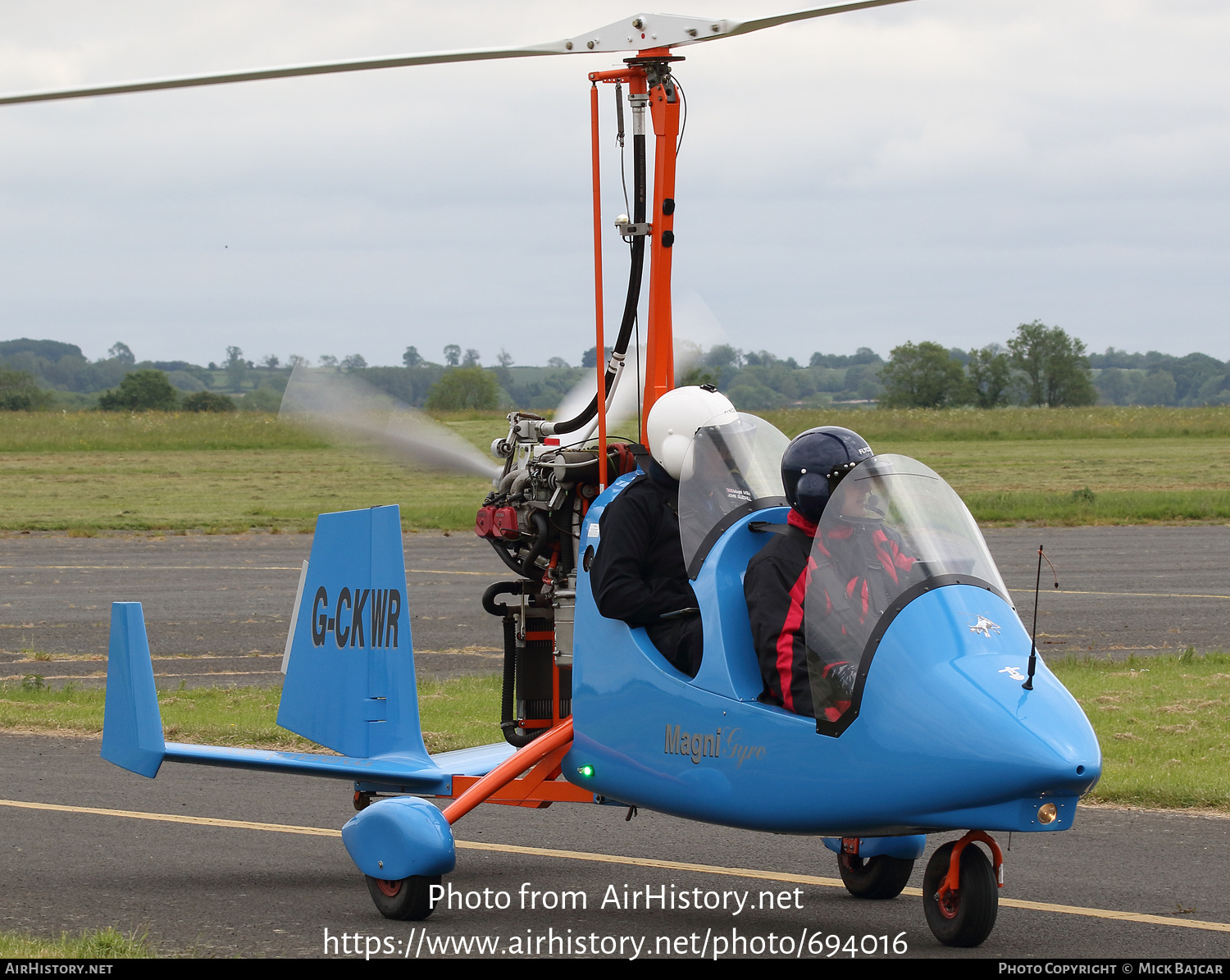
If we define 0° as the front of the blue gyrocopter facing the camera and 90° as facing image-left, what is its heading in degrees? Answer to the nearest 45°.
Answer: approximately 315°
